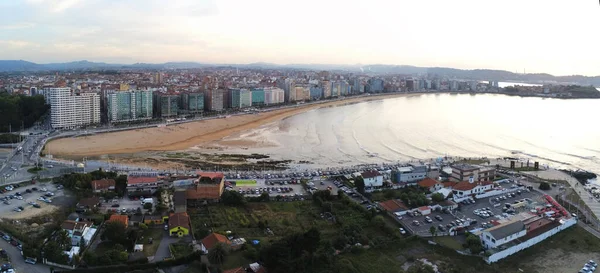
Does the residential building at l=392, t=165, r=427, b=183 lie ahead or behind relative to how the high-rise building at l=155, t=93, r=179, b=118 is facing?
ahead

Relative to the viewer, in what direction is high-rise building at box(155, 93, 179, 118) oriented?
toward the camera

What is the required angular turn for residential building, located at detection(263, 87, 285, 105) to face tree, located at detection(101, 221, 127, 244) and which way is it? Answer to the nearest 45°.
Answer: approximately 45° to its right

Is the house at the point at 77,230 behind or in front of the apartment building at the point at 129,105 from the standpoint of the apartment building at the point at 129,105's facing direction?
in front

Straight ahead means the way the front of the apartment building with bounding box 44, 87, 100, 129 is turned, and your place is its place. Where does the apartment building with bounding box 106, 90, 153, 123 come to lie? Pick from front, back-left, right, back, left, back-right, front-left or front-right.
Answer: left

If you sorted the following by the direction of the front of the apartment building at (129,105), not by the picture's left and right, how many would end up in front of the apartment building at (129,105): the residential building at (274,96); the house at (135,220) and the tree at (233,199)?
2

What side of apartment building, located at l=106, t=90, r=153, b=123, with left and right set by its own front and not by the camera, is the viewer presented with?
front

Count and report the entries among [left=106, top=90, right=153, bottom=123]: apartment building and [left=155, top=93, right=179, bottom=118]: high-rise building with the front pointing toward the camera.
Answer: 2

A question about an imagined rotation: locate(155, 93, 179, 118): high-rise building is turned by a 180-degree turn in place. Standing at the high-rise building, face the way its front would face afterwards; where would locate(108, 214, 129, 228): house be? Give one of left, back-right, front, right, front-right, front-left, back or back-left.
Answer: back

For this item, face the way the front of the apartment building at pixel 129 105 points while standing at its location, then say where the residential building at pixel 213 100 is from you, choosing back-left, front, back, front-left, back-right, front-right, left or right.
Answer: back-left

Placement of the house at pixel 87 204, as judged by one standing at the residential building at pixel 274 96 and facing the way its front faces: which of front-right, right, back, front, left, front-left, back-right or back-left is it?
front-right

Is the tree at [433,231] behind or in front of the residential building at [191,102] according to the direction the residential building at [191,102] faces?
in front

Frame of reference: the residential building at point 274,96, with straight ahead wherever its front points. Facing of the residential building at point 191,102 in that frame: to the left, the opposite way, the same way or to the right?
the same way

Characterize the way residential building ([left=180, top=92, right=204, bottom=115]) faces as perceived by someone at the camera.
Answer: facing the viewer and to the right of the viewer

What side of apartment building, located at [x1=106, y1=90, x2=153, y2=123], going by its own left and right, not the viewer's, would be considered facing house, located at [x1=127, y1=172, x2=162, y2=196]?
front

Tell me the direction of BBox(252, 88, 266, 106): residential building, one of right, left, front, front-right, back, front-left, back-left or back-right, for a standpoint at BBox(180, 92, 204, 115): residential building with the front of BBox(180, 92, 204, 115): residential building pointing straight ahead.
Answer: left

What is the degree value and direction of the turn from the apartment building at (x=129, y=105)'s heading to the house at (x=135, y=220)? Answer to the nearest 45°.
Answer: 0° — it already faces it
